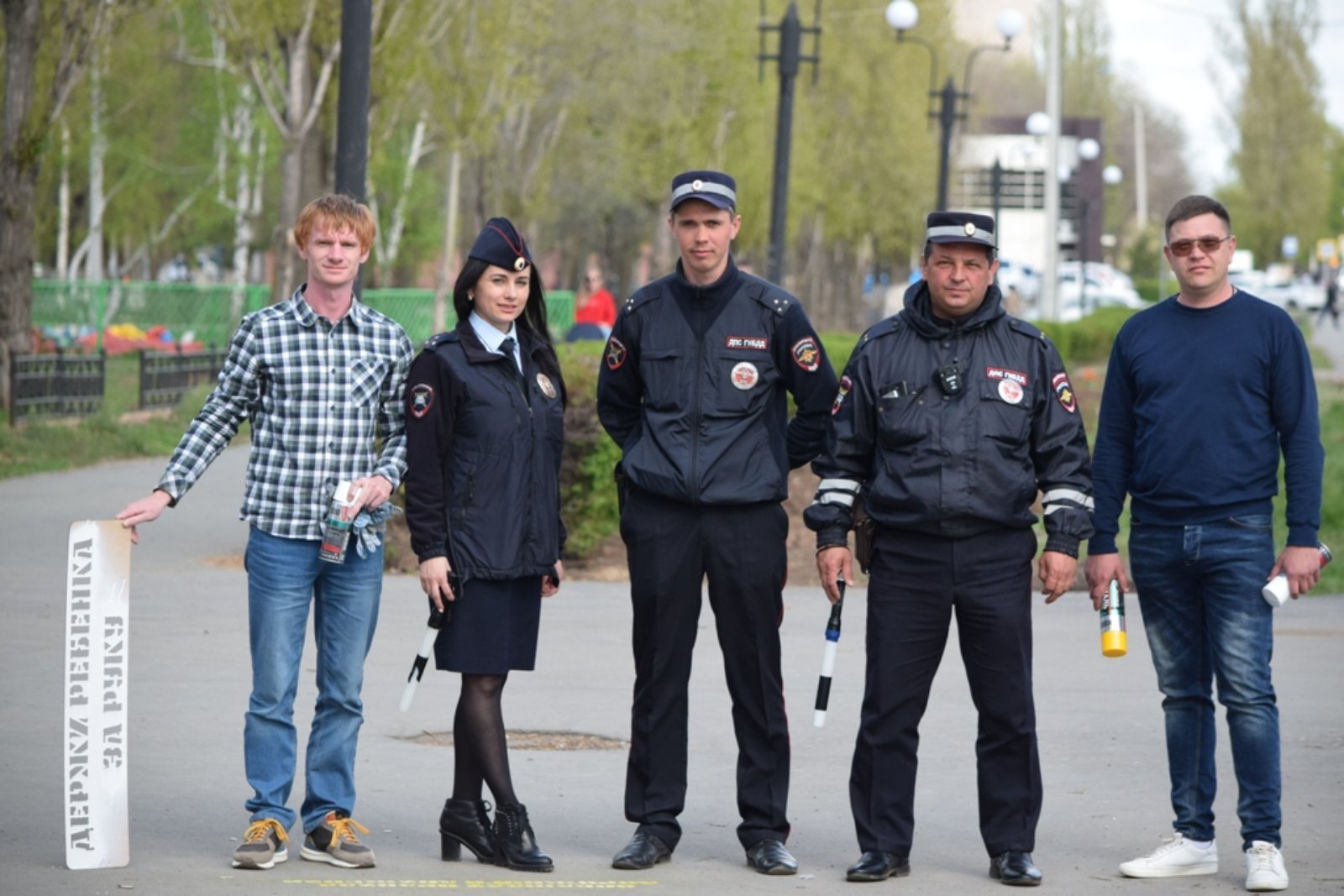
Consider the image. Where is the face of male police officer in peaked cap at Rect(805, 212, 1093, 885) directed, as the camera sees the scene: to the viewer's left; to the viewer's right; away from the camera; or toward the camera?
toward the camera

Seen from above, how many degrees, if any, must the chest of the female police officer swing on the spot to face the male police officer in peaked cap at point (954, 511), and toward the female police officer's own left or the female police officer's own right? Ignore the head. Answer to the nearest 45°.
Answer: approximately 45° to the female police officer's own left

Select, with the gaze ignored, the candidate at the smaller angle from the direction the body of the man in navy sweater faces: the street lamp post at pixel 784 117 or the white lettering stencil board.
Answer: the white lettering stencil board

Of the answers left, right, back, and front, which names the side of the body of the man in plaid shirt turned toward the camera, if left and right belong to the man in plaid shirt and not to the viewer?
front

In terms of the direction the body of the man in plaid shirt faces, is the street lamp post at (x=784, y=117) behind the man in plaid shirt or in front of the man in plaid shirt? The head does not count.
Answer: behind

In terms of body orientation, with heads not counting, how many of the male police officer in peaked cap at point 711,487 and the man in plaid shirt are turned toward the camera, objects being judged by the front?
2

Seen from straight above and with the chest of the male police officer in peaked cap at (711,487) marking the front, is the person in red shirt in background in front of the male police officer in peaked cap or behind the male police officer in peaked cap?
behind

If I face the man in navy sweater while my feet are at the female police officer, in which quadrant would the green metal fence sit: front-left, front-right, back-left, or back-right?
back-left

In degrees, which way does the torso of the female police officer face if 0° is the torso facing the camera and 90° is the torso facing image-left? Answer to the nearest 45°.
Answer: approximately 315°

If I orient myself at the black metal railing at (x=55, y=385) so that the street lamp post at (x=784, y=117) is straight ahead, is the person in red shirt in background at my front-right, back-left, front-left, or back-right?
front-left

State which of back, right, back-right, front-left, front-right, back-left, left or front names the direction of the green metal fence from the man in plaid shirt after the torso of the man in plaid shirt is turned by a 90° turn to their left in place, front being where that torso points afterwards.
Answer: left

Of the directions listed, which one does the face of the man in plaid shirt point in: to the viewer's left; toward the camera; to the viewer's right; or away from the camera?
toward the camera

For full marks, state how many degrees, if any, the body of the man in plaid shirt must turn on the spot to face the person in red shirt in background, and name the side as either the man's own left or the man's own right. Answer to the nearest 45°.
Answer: approximately 180°

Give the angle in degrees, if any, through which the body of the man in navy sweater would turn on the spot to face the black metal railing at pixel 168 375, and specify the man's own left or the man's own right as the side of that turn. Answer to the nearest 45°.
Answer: approximately 135° to the man's own right

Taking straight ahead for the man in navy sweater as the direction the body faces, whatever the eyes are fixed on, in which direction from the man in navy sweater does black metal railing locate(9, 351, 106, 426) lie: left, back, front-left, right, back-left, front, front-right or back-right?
back-right

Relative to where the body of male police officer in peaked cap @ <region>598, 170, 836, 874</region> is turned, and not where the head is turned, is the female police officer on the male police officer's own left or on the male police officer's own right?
on the male police officer's own right

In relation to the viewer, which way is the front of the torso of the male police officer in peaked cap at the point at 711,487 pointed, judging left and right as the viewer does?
facing the viewer

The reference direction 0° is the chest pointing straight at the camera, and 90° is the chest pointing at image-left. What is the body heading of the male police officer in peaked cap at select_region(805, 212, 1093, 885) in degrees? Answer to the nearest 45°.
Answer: approximately 0°
